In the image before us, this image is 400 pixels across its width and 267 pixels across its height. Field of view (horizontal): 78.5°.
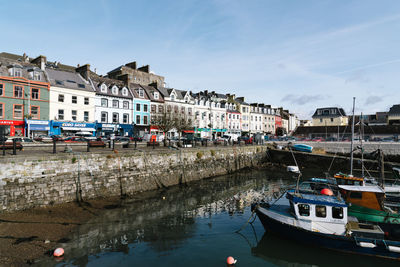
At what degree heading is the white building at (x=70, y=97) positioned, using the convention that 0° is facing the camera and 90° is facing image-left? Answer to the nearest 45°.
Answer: approximately 315°

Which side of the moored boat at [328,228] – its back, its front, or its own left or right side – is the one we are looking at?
left

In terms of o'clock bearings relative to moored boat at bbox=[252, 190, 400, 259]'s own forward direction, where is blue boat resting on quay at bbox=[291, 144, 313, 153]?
blue boat resting on quay at bbox=[291, 144, 313, 153] is roughly at 3 o'clock from moored boat at bbox=[252, 190, 400, 259].

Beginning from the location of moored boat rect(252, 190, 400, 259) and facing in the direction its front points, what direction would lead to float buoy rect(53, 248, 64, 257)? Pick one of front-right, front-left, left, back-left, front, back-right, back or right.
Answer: front-left

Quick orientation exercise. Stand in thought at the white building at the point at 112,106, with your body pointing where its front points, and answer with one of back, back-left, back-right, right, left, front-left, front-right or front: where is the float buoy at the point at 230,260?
front-right

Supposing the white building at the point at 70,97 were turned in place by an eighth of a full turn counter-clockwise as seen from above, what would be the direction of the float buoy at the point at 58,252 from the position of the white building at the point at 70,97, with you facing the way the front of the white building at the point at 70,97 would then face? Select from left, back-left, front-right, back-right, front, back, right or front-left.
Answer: right

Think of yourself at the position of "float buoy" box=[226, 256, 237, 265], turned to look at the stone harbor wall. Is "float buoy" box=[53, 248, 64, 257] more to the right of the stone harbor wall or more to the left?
left

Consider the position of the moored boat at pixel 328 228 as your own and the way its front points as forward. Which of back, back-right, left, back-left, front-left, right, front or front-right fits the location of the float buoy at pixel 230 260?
front-left

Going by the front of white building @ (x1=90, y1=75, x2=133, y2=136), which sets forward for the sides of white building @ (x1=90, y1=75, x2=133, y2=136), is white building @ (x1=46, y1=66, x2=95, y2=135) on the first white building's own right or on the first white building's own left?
on the first white building's own right

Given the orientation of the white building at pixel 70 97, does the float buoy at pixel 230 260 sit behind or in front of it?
in front

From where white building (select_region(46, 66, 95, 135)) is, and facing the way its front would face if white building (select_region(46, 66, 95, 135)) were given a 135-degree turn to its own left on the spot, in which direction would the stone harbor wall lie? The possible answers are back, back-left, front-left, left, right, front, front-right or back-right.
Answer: back

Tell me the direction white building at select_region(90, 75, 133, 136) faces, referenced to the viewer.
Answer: facing the viewer and to the right of the viewer

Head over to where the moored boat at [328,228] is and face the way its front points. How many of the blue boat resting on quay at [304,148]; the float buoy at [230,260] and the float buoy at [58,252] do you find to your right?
1

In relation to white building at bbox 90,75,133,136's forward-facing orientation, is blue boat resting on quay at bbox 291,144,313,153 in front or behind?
in front
